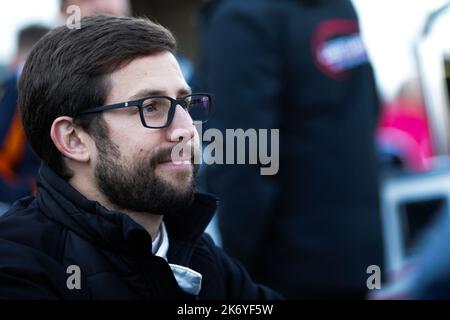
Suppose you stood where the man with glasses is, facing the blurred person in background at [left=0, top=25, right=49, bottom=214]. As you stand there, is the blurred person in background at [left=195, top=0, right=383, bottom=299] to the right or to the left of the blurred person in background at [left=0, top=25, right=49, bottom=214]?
right

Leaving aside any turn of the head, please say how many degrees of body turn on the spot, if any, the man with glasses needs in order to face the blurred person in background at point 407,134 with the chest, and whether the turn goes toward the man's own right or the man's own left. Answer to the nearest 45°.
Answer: approximately 90° to the man's own left

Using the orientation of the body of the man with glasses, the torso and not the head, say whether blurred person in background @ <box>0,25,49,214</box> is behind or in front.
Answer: behind

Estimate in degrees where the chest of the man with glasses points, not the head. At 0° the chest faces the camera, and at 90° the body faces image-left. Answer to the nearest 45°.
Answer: approximately 315°

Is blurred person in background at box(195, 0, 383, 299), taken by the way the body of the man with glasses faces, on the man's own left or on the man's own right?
on the man's own left

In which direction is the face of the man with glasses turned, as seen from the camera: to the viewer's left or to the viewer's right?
to the viewer's right
